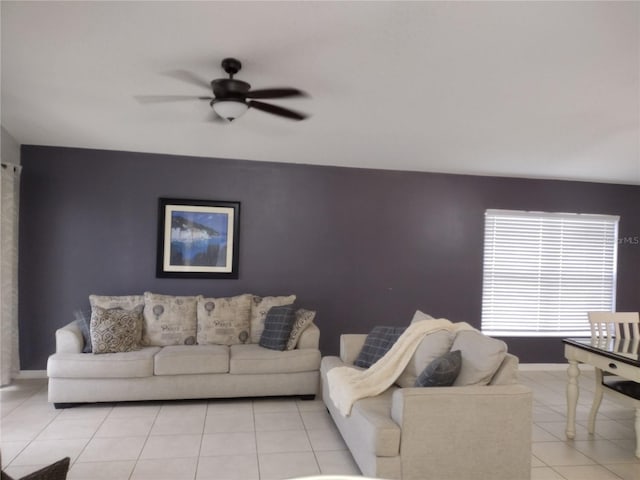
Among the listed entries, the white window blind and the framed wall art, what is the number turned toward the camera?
2

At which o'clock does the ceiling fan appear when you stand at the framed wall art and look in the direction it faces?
The ceiling fan is roughly at 12 o'clock from the framed wall art.

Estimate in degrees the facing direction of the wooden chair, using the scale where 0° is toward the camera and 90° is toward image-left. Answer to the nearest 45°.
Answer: approximately 315°

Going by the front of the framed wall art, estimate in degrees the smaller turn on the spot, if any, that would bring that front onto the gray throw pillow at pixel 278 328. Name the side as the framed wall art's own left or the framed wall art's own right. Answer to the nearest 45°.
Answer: approximately 45° to the framed wall art's own left

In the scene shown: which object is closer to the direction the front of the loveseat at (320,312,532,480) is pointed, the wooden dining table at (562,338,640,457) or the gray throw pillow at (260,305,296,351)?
the gray throw pillow

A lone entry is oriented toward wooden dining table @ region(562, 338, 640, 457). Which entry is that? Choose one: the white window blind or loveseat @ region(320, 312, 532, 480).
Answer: the white window blind

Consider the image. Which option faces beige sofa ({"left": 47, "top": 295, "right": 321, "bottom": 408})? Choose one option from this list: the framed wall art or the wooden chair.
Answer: the framed wall art

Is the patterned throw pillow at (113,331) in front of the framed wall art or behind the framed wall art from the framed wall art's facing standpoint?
in front

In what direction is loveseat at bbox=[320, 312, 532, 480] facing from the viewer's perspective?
to the viewer's left
